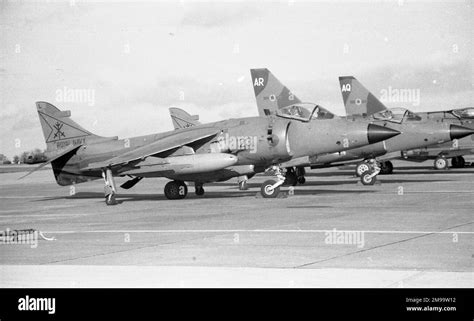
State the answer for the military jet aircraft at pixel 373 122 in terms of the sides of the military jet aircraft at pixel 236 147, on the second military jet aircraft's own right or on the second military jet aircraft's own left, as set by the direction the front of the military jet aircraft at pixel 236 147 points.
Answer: on the second military jet aircraft's own left

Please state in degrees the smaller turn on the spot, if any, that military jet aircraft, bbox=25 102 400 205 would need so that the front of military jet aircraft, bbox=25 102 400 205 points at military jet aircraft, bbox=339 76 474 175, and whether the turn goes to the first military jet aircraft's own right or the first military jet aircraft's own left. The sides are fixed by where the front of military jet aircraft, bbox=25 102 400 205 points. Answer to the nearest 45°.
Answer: approximately 45° to the first military jet aircraft's own left

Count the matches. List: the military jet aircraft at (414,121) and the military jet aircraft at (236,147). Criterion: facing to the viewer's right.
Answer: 2

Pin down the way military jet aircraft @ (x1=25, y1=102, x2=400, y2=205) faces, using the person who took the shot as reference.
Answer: facing to the right of the viewer

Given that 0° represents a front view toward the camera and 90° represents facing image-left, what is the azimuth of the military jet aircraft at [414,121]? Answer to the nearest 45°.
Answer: approximately 270°
